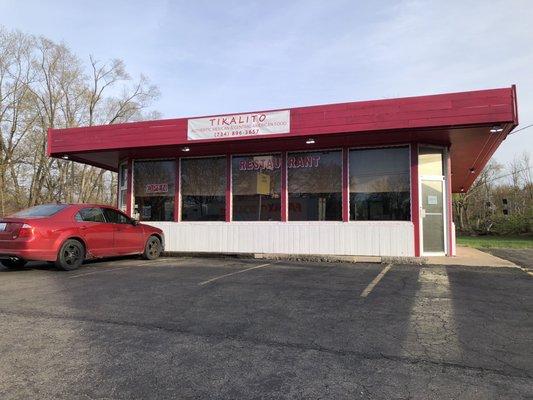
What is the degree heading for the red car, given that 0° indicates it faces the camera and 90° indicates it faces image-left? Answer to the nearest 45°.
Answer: approximately 225°
